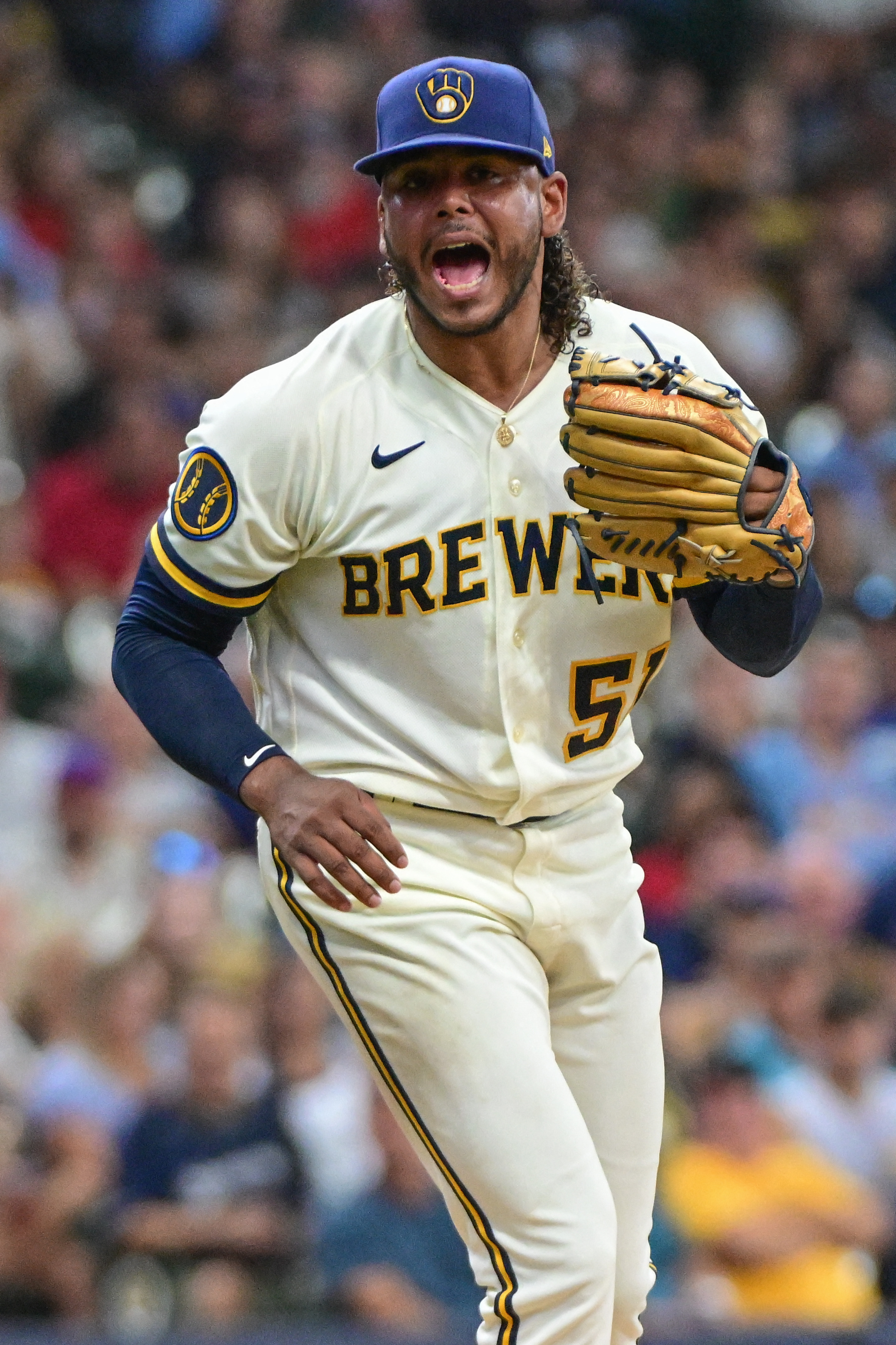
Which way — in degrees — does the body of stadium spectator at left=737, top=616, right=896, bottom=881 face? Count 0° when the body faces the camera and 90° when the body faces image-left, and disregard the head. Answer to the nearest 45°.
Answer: approximately 0°

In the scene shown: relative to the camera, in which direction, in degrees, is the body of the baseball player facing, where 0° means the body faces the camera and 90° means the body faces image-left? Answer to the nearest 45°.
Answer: approximately 0°
